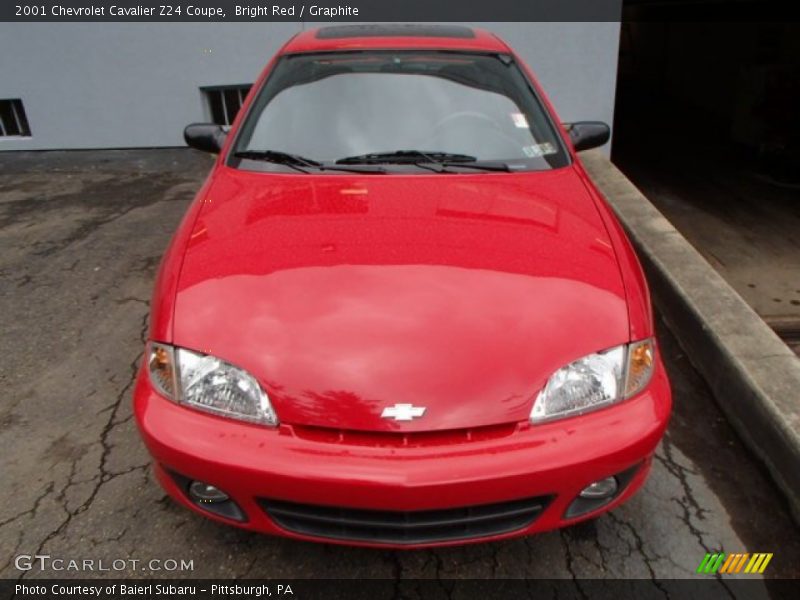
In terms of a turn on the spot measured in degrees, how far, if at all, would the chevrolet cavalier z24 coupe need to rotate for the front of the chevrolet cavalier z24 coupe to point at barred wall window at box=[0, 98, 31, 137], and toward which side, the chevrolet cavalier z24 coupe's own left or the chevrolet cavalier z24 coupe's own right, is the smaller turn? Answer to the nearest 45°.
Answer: approximately 135° to the chevrolet cavalier z24 coupe's own right

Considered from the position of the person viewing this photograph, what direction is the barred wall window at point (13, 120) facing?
facing the viewer

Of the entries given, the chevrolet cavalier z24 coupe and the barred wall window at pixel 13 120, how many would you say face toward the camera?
2

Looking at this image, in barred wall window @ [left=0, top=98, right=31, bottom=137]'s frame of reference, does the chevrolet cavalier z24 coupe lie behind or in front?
in front

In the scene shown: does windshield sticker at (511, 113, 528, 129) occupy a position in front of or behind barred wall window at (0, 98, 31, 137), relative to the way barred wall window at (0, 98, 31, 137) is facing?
in front
